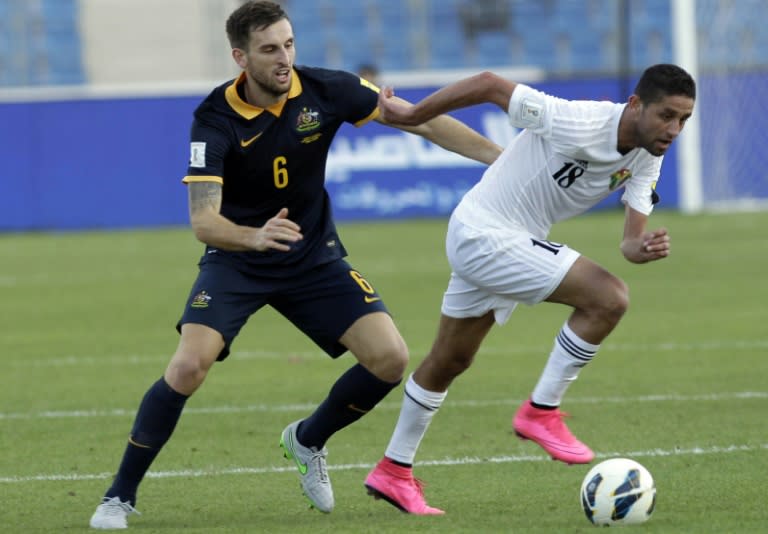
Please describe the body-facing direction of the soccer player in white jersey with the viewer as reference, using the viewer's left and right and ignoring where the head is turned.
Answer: facing the viewer and to the right of the viewer

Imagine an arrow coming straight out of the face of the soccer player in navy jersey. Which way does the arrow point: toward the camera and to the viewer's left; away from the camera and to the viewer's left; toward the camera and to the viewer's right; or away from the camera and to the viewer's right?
toward the camera and to the viewer's right

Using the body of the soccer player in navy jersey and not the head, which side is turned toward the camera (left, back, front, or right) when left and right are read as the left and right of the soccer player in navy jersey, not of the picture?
front

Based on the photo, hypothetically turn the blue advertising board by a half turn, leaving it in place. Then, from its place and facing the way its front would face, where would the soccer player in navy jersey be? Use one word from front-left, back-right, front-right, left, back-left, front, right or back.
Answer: back

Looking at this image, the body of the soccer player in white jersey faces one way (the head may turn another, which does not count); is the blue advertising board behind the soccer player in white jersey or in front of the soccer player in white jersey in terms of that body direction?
behind

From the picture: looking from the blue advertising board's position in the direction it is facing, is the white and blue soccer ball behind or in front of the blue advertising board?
in front

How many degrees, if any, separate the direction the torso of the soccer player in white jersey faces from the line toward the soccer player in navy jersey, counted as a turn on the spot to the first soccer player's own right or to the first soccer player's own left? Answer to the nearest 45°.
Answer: approximately 135° to the first soccer player's own right
